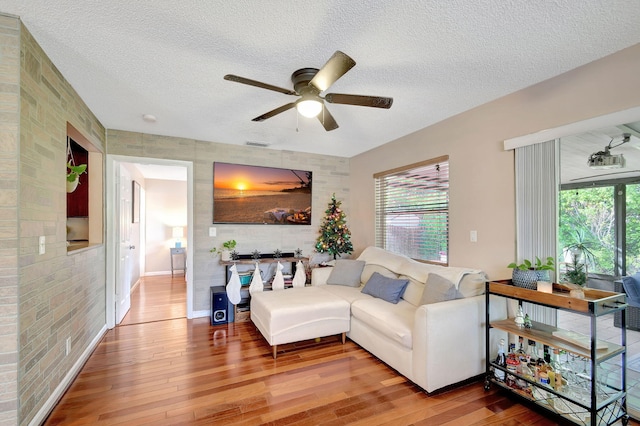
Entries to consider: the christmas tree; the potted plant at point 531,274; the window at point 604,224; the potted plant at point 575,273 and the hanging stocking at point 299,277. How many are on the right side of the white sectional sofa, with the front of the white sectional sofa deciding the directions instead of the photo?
2

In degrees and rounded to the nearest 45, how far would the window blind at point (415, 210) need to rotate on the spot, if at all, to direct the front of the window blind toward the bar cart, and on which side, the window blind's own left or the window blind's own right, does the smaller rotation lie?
approximately 90° to the window blind's own left

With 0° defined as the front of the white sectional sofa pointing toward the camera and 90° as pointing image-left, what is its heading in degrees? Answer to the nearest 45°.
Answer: approximately 45°

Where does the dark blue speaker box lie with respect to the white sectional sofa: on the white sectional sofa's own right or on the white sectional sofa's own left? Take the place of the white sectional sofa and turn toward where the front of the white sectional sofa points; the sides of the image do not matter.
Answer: on the white sectional sofa's own right

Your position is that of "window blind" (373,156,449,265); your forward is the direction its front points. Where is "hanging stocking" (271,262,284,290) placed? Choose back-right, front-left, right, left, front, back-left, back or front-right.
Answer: front-right

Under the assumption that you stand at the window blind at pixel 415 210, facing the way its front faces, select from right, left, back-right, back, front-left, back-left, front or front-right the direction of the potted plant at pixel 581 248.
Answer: left

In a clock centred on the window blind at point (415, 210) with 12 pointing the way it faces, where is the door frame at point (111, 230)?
The door frame is roughly at 1 o'clock from the window blind.

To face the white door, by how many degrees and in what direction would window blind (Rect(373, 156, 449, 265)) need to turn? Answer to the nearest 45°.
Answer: approximately 45° to its right

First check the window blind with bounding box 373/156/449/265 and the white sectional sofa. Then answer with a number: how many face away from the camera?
0

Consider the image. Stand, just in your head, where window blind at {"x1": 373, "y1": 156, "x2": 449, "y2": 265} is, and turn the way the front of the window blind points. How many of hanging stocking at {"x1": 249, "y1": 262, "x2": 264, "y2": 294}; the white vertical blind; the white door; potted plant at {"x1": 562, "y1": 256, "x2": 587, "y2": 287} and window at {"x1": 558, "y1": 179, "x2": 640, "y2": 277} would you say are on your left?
3
